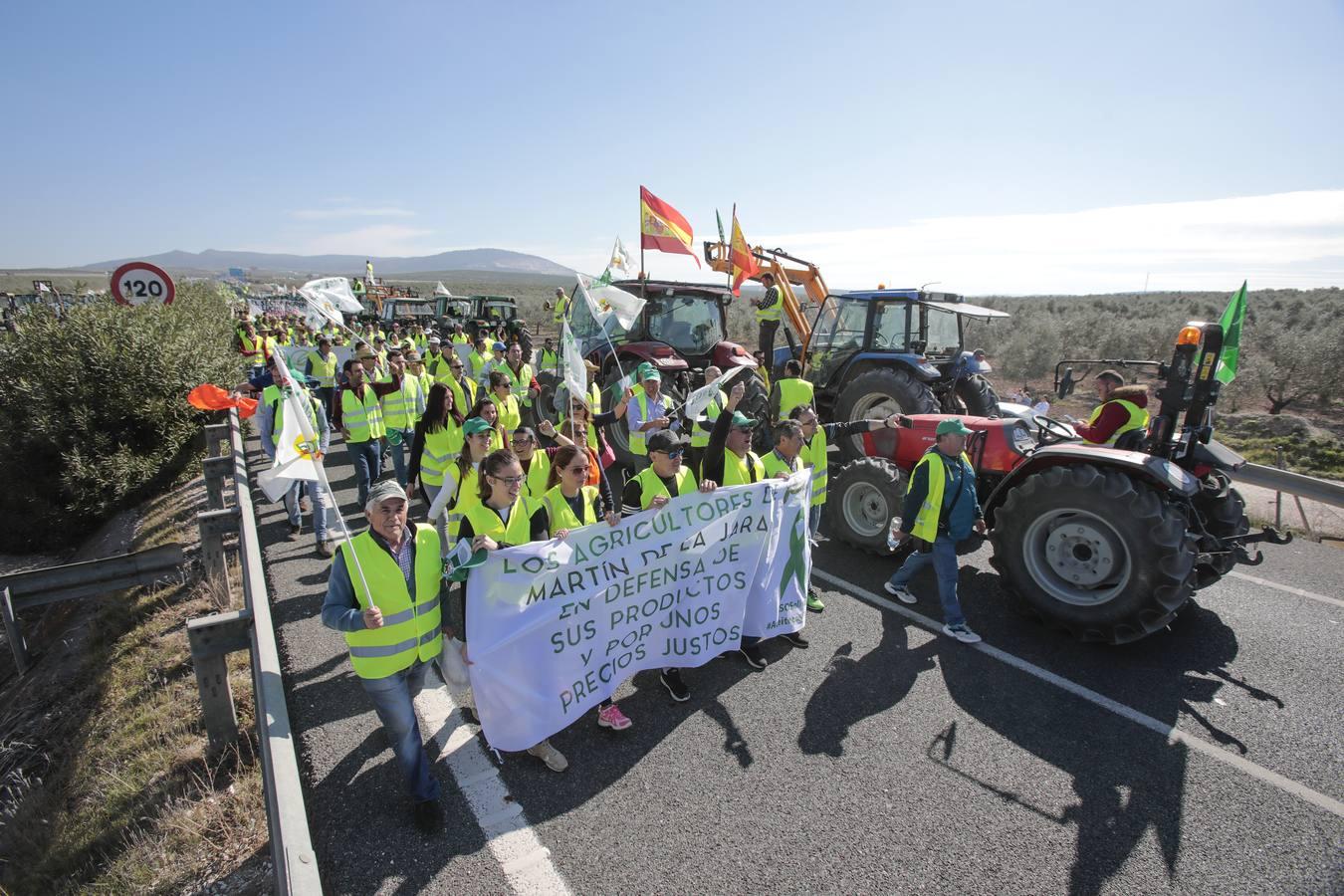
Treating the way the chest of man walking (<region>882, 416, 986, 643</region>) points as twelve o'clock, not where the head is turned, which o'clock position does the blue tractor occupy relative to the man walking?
The blue tractor is roughly at 7 o'clock from the man walking.

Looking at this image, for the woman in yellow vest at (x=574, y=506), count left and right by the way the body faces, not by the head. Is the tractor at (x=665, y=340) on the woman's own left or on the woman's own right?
on the woman's own left

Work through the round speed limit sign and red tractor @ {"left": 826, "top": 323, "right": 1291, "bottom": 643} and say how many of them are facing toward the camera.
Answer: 1

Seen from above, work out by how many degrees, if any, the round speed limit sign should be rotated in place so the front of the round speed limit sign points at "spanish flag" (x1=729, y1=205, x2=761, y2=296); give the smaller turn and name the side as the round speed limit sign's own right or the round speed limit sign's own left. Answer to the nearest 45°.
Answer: approximately 90° to the round speed limit sign's own left

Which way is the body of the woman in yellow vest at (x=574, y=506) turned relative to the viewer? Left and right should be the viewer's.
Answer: facing the viewer and to the right of the viewer

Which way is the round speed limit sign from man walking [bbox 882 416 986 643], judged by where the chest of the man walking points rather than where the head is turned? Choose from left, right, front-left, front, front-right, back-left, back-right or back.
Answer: back-right

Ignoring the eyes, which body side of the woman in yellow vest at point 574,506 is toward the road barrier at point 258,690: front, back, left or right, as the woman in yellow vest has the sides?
right

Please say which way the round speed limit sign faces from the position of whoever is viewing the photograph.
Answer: facing the viewer

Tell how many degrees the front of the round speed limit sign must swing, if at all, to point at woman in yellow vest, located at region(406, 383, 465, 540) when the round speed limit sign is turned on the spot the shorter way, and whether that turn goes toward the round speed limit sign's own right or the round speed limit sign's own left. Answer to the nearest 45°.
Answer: approximately 45° to the round speed limit sign's own left

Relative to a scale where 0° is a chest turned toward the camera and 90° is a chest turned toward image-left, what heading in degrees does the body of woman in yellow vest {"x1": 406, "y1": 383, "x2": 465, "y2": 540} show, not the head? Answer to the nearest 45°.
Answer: approximately 315°

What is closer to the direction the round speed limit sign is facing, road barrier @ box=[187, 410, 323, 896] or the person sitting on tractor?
the road barrier

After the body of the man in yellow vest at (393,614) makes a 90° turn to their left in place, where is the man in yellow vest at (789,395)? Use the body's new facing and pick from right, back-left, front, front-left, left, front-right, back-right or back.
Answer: front

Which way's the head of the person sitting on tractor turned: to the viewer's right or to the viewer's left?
to the viewer's left

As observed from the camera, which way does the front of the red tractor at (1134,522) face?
facing away from the viewer and to the left of the viewer
